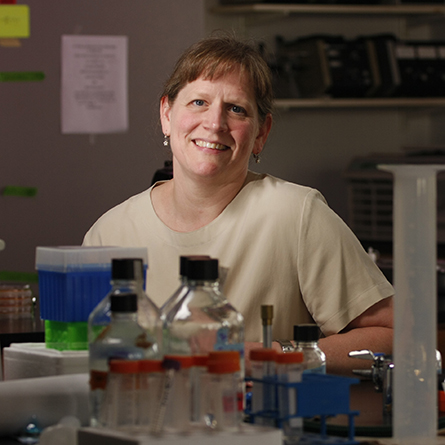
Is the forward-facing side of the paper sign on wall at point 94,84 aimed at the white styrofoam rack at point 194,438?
yes

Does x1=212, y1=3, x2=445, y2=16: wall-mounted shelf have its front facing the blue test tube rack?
yes

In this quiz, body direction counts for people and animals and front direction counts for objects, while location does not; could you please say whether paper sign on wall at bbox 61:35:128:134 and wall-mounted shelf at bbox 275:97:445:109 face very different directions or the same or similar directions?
same or similar directions

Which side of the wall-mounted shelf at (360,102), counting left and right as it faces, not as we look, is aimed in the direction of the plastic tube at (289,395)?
front

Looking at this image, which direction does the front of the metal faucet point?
to the viewer's left

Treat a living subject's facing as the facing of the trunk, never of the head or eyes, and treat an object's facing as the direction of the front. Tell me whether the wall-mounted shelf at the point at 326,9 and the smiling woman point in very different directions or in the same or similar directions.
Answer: same or similar directions

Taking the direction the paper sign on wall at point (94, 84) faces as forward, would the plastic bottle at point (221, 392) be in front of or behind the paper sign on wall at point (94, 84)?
in front

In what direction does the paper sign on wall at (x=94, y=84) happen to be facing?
toward the camera

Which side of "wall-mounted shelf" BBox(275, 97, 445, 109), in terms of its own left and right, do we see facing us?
front

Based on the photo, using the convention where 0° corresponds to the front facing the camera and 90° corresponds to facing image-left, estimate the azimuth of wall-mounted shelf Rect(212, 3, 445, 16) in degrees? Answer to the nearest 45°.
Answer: approximately 0°

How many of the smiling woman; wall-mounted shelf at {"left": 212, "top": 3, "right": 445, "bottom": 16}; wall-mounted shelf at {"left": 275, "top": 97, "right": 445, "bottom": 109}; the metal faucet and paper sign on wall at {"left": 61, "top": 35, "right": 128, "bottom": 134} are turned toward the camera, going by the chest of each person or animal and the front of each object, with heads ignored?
4
